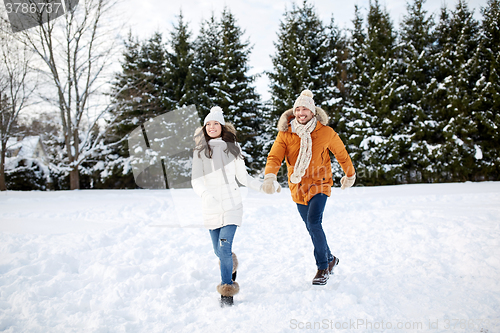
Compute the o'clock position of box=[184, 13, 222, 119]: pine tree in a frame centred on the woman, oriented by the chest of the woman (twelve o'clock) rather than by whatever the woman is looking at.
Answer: The pine tree is roughly at 6 o'clock from the woman.

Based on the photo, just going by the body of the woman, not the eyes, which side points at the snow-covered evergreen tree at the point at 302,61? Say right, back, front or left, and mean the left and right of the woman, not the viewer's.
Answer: back

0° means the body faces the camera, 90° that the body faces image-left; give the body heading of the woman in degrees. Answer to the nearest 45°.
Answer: approximately 0°

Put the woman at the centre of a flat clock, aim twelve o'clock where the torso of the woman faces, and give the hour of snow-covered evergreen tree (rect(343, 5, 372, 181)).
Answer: The snow-covered evergreen tree is roughly at 7 o'clock from the woman.

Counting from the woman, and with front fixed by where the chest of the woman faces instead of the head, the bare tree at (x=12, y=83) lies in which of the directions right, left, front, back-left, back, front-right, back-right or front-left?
back-right

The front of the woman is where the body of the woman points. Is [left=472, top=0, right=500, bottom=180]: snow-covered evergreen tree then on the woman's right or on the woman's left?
on the woman's left

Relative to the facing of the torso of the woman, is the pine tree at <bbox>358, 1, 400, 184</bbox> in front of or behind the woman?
behind

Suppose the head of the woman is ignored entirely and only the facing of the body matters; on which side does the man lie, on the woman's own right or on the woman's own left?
on the woman's own left

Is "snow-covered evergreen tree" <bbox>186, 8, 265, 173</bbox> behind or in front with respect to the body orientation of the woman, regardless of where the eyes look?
behind

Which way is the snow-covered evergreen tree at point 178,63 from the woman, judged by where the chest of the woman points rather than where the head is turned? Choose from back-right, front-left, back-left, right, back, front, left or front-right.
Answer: back

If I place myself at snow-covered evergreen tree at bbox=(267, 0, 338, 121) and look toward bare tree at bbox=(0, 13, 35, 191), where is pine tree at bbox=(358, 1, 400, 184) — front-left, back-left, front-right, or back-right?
back-left
